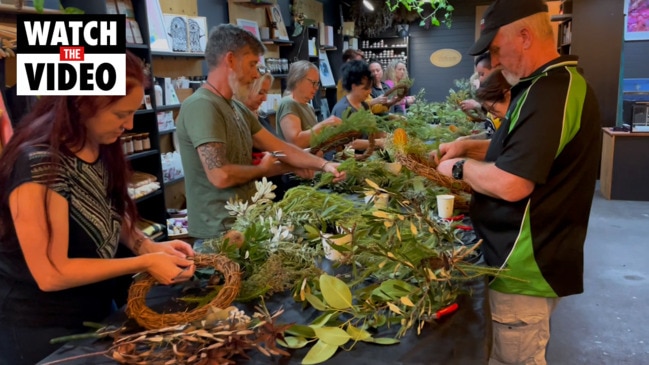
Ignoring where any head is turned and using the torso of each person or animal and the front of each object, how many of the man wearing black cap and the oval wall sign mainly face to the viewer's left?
1

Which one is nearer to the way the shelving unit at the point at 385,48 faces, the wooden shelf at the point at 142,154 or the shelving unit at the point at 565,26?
the wooden shelf

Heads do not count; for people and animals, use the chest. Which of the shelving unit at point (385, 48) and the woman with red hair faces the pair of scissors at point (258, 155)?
the shelving unit

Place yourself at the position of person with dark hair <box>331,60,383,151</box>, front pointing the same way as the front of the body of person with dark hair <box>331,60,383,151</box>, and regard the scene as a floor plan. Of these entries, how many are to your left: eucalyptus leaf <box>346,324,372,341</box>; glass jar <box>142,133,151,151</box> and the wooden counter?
1

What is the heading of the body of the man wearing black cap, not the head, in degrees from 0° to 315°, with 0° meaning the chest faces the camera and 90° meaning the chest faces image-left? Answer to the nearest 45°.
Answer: approximately 90°

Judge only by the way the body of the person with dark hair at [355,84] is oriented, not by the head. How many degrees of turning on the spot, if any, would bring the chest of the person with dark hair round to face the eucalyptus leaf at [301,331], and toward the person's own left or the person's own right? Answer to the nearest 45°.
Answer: approximately 45° to the person's own right

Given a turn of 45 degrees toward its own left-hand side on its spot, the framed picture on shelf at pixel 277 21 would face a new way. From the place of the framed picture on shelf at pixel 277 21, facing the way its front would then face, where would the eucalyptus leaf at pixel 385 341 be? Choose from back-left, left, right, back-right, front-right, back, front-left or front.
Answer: right

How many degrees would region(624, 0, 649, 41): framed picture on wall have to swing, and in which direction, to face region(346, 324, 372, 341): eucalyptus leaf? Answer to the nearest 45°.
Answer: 0° — it already faces it

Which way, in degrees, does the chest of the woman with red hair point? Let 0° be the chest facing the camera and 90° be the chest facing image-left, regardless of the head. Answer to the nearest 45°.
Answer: approximately 315°

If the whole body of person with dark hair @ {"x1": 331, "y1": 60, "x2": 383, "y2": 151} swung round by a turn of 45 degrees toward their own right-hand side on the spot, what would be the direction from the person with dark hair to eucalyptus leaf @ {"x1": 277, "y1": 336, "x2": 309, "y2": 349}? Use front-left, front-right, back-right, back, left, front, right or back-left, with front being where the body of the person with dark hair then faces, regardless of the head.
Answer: front

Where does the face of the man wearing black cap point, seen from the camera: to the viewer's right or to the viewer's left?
to the viewer's left

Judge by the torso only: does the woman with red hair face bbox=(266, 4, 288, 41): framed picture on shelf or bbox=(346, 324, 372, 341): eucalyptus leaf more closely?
the eucalyptus leaf
